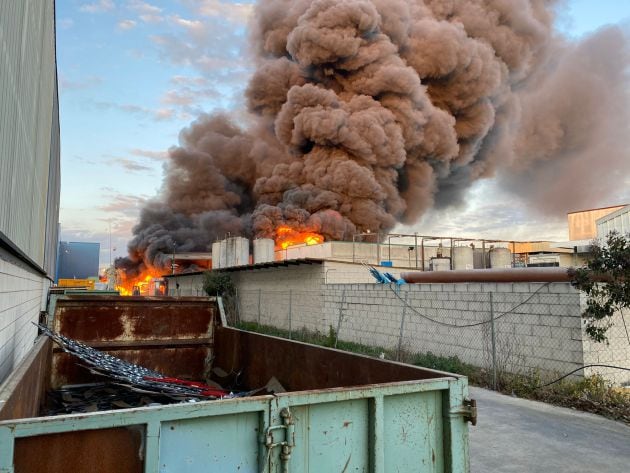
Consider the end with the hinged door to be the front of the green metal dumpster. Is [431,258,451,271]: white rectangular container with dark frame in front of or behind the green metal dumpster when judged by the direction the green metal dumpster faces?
behind

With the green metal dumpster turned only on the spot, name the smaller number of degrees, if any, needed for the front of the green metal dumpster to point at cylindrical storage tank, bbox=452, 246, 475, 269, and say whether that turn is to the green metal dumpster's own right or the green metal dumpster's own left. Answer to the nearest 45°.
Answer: approximately 135° to the green metal dumpster's own left

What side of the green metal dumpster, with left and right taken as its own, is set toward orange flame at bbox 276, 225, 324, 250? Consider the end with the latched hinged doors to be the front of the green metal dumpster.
back

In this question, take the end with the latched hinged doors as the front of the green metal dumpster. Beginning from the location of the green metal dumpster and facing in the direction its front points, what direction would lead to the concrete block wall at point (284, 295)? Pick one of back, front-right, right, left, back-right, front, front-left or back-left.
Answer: back

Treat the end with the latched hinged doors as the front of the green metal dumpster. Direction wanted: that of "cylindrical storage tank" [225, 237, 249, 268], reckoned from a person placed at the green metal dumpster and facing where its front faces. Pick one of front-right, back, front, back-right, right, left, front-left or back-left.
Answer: back

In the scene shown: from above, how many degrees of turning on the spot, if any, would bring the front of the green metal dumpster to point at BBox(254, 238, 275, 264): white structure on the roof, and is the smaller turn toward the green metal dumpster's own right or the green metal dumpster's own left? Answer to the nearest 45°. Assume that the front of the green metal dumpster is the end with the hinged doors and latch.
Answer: approximately 180°

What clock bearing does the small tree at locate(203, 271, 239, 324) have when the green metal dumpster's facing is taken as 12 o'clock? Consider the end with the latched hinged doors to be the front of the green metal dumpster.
The small tree is roughly at 6 o'clock from the green metal dumpster.

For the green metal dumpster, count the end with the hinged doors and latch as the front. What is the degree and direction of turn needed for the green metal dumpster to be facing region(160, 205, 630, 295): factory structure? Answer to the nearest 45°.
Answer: approximately 180°

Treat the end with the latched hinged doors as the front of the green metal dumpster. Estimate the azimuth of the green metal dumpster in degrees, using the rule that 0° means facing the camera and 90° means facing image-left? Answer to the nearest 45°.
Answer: approximately 0°

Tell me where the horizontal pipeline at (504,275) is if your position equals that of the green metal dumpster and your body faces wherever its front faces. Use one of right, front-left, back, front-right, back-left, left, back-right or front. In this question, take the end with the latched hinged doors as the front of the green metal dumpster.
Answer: back-left
